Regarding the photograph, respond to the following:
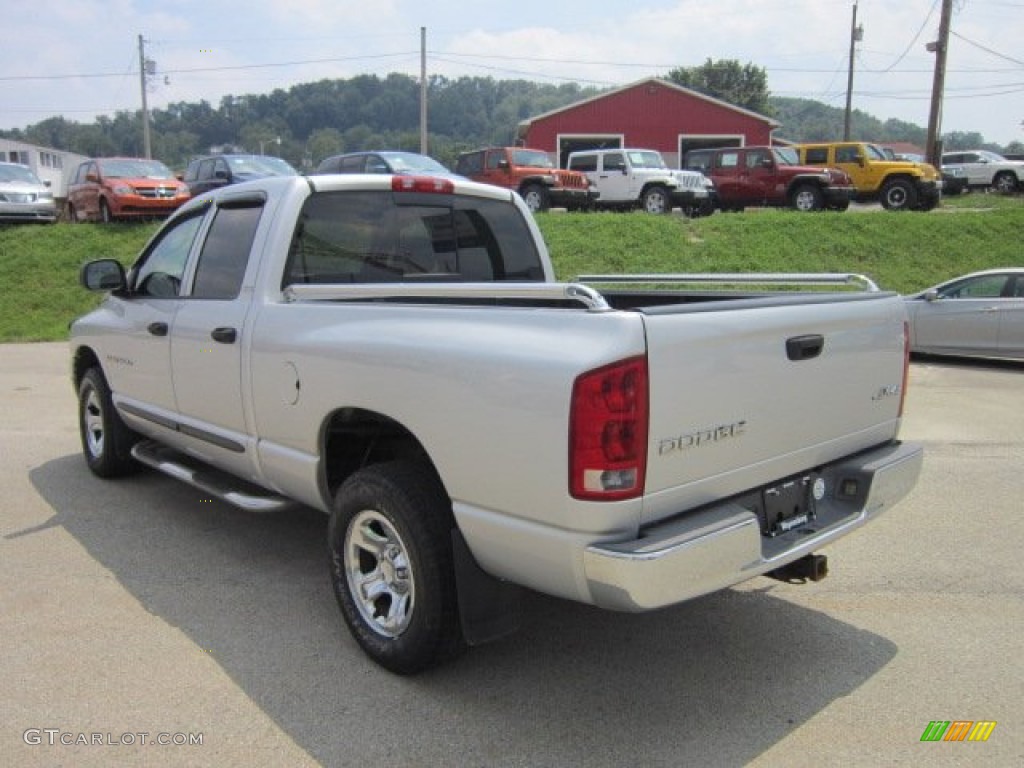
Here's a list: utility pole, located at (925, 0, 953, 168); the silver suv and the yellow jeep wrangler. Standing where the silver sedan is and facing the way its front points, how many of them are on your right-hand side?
3

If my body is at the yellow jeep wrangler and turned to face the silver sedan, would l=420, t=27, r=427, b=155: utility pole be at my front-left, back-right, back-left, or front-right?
back-right

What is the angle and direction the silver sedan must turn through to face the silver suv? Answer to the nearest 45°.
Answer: approximately 90° to its right

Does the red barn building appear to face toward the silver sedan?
yes

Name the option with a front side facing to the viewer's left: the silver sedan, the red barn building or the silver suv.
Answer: the silver sedan

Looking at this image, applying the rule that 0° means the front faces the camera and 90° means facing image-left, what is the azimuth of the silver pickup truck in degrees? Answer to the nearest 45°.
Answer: approximately 135°

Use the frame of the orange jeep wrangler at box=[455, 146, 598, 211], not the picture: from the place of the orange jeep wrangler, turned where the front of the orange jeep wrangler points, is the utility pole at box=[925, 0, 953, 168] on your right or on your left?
on your left

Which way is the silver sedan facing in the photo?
to the viewer's left

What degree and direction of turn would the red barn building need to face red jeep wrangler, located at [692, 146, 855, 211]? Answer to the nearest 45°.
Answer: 0° — it already faces it

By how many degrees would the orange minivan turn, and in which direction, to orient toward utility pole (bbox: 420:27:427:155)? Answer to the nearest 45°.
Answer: approximately 90° to its left

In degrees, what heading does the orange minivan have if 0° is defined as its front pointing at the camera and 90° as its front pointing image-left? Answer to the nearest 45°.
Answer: approximately 315°
